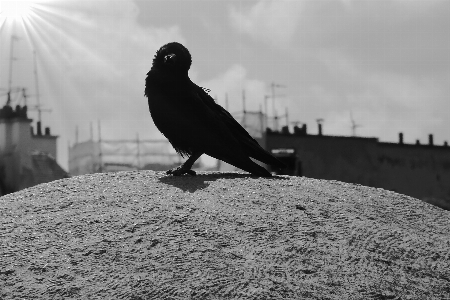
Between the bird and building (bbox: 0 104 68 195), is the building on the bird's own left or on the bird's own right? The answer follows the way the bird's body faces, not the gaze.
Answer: on the bird's own right

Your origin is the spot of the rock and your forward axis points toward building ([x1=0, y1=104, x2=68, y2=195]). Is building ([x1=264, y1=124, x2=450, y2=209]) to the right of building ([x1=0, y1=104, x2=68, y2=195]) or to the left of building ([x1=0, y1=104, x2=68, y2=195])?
right

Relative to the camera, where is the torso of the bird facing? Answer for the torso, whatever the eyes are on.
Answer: to the viewer's left
